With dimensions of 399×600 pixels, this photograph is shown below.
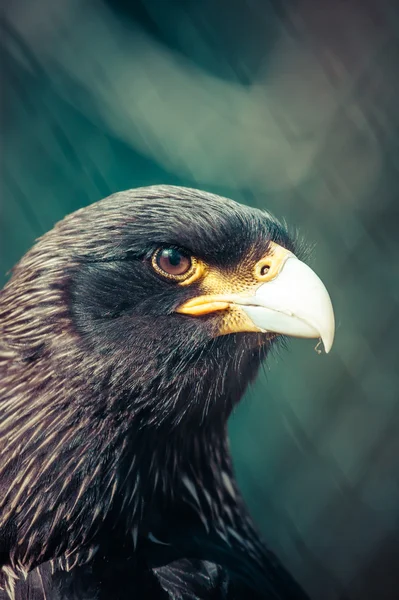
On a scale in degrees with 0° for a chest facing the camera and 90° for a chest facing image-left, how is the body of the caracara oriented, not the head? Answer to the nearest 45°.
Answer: approximately 270°
